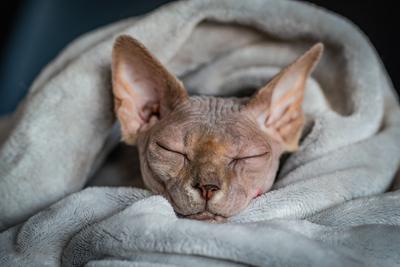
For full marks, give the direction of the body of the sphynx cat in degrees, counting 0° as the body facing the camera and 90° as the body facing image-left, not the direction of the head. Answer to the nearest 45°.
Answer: approximately 0°
